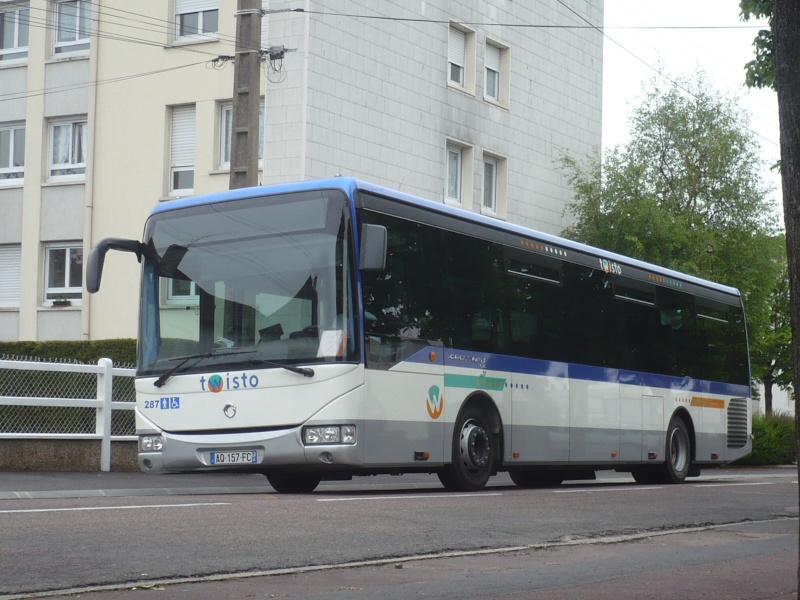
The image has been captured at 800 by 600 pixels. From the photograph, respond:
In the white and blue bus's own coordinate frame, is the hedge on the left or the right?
on its right

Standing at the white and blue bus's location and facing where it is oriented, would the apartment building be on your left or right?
on your right

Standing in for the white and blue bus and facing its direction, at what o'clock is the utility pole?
The utility pole is roughly at 4 o'clock from the white and blue bus.

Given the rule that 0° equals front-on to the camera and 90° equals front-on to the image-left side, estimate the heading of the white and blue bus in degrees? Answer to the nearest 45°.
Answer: approximately 45°

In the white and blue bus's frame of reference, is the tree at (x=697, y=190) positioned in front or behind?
behind

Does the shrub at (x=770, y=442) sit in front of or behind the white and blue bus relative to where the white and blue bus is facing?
behind

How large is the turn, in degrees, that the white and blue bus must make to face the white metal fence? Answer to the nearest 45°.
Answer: approximately 90° to its right
